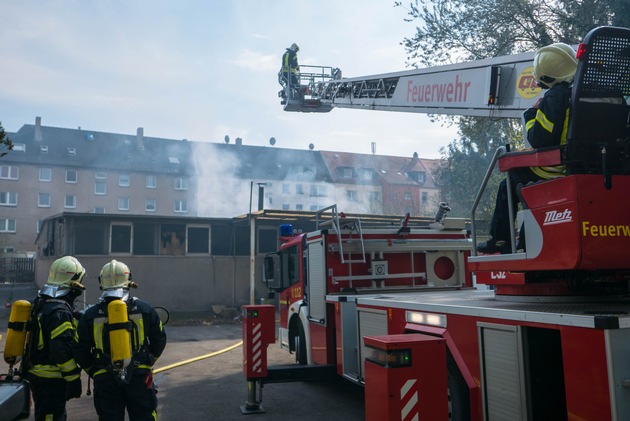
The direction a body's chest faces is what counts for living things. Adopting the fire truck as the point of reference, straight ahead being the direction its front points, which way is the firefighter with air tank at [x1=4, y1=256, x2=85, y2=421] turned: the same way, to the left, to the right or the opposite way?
to the right

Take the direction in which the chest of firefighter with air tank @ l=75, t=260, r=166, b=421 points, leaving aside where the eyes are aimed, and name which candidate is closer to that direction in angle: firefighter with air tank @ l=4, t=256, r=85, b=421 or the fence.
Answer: the fence

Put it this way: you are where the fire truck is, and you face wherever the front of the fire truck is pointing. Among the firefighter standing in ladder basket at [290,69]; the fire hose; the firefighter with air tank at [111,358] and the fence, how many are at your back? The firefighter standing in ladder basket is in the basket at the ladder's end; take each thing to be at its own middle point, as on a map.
0

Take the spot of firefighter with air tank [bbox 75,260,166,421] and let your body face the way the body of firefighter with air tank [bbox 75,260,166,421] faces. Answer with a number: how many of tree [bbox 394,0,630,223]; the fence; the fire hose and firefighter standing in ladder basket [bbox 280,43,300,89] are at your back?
0

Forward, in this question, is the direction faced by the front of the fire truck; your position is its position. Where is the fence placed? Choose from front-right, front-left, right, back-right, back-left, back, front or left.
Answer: front

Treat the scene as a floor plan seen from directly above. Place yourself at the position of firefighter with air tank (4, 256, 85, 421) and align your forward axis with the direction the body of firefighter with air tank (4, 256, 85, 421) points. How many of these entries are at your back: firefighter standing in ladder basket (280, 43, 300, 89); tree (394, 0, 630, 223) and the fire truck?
0

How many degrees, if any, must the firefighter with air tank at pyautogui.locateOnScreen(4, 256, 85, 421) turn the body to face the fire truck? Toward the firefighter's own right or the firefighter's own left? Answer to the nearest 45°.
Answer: approximately 45° to the firefighter's own right

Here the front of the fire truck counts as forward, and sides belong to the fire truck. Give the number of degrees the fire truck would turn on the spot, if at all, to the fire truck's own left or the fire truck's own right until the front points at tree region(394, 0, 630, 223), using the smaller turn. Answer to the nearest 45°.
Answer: approximately 45° to the fire truck's own right

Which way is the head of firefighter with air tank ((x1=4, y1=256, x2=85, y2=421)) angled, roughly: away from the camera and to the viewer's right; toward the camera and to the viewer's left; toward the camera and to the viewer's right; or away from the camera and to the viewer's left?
away from the camera and to the viewer's right

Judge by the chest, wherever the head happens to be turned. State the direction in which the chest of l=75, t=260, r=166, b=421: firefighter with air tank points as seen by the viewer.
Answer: away from the camera

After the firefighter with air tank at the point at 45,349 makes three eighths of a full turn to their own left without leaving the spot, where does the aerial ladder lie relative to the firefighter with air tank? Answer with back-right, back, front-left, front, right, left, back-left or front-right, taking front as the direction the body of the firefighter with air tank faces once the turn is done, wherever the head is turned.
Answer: back
